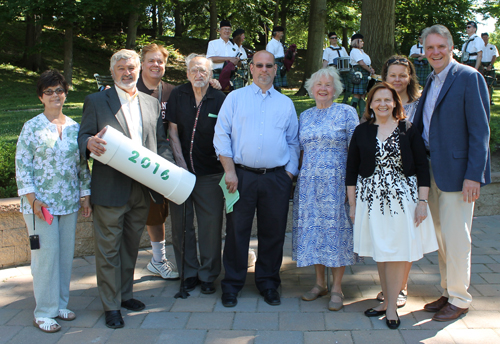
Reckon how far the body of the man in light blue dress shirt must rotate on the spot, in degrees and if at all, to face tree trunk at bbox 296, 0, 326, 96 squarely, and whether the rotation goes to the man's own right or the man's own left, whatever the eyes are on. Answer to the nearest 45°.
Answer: approximately 180°

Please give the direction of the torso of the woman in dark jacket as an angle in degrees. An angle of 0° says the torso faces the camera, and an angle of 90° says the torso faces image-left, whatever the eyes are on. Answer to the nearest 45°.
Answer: approximately 0°

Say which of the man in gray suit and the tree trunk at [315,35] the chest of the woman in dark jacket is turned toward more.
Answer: the man in gray suit

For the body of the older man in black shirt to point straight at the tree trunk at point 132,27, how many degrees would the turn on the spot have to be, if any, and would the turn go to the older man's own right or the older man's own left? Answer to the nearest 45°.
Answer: approximately 180°

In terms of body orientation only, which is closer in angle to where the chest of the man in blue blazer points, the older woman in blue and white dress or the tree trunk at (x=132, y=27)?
the older woman in blue and white dress

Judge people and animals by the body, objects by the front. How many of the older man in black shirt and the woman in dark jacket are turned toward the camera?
2

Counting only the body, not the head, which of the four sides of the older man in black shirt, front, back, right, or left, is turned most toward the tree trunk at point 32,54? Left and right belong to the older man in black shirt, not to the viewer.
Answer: back

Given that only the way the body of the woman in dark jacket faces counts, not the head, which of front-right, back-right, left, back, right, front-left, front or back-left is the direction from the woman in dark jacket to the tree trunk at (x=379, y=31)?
back
